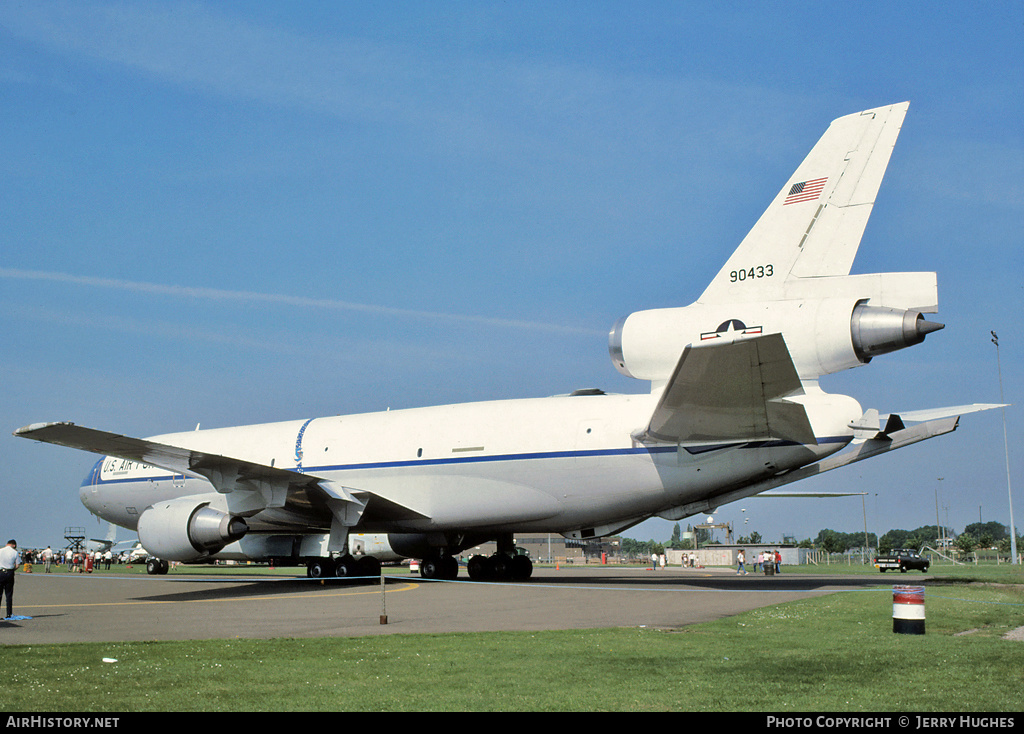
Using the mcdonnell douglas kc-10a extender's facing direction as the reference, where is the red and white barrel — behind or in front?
behind

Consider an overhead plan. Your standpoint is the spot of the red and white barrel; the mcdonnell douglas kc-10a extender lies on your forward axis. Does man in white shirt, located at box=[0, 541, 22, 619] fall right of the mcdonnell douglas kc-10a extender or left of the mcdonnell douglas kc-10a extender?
left

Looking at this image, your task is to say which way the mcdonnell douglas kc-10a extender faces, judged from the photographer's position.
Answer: facing away from the viewer and to the left of the viewer

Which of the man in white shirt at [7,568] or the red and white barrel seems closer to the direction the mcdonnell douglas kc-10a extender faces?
the man in white shirt

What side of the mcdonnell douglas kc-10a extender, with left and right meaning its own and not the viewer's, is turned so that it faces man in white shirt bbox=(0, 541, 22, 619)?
left
